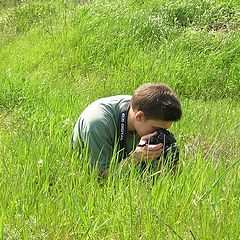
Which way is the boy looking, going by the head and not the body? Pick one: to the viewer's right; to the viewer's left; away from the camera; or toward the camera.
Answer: to the viewer's right

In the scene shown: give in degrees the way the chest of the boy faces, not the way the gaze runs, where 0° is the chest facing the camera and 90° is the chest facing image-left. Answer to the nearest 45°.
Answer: approximately 270°
